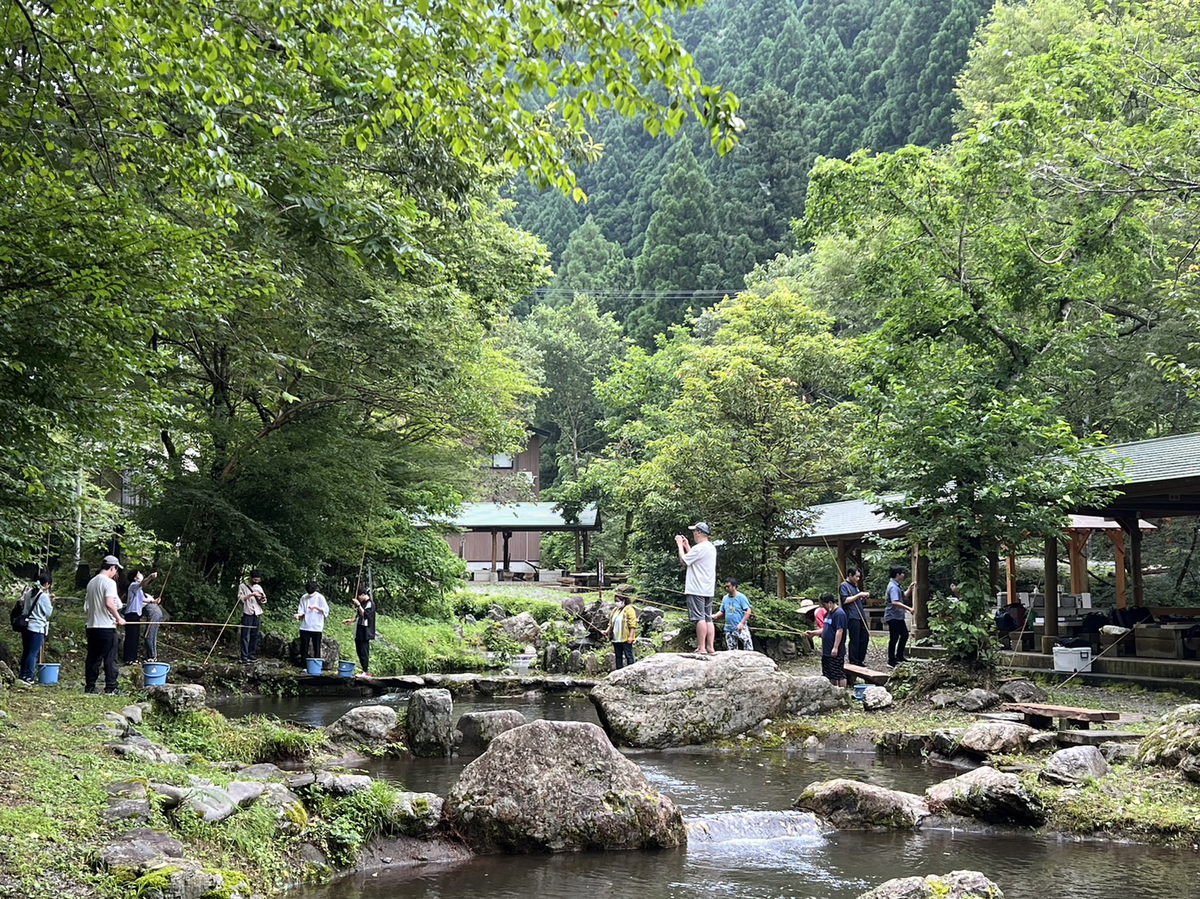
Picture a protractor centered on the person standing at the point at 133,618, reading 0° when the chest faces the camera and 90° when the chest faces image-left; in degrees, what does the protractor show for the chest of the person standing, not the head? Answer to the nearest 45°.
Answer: approximately 270°

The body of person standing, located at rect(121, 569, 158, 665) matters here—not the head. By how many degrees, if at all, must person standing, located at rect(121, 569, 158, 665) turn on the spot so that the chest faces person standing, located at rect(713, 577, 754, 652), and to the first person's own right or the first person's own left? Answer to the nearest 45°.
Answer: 0° — they already face them

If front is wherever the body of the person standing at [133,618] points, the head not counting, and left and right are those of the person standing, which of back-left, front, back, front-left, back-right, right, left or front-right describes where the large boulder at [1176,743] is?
front-right

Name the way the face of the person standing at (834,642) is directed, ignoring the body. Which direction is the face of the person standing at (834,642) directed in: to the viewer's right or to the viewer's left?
to the viewer's left

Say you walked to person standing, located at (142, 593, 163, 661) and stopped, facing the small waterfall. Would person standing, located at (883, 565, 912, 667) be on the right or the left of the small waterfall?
left

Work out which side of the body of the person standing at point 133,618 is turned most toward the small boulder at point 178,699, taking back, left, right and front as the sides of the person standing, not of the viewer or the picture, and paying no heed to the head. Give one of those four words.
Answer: right
